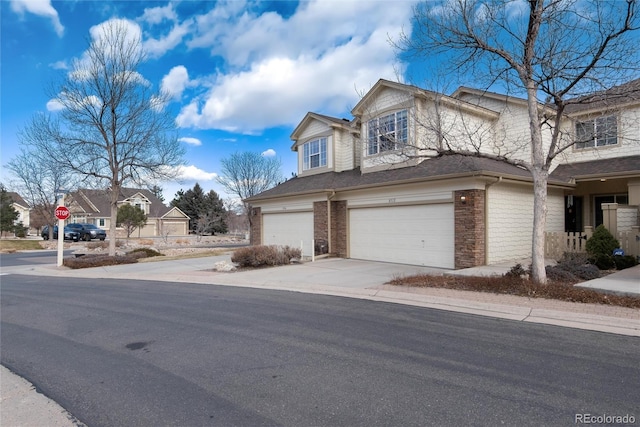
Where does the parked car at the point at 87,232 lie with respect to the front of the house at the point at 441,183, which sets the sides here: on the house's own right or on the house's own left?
on the house's own right

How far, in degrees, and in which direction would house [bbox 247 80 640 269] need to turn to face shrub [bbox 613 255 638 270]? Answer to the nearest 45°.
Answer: approximately 90° to its left

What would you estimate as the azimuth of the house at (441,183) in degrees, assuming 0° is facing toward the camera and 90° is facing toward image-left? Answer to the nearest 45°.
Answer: approximately 45°

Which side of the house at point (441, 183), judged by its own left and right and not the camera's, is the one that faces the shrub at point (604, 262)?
left

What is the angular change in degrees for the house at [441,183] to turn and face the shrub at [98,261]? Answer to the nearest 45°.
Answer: approximately 45° to its right

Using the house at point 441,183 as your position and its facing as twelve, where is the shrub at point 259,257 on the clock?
The shrub is roughly at 1 o'clock from the house.

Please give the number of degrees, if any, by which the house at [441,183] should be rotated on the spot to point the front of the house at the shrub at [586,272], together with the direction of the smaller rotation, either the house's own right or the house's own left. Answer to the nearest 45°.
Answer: approximately 90° to the house's own left
